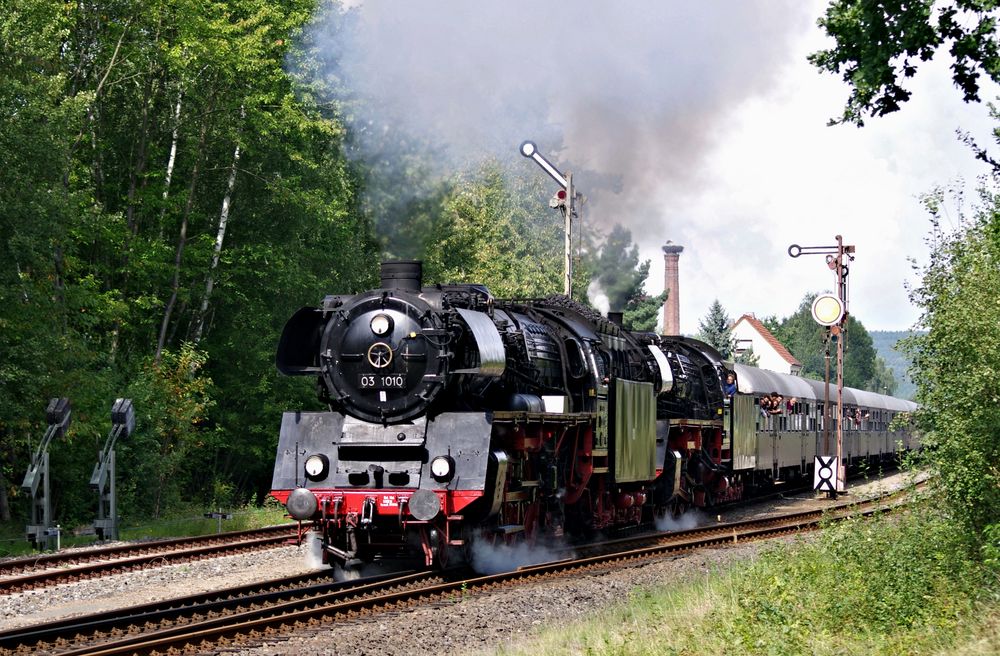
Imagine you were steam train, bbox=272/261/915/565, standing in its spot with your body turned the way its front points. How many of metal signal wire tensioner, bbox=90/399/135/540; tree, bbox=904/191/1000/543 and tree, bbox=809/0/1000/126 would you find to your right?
1

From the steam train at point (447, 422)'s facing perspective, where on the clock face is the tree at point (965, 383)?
The tree is roughly at 8 o'clock from the steam train.

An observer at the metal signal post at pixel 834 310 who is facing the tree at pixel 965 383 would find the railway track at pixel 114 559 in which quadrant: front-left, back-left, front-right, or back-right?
front-right

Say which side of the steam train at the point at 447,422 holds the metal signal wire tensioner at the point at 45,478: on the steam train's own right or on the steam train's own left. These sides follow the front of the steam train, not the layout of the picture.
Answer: on the steam train's own right

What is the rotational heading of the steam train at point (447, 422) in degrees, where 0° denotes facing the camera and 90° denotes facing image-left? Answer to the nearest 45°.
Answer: approximately 45°

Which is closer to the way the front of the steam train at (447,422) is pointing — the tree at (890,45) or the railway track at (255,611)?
the railway track
